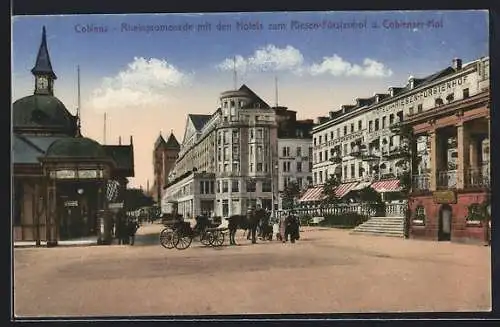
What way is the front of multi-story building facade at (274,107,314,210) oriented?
toward the camera

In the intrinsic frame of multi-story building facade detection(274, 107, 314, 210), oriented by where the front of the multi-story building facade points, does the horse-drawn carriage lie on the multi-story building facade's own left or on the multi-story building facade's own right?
on the multi-story building facade's own right

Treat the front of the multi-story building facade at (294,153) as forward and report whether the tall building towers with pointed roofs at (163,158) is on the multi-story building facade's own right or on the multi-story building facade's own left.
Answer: on the multi-story building facade's own right
